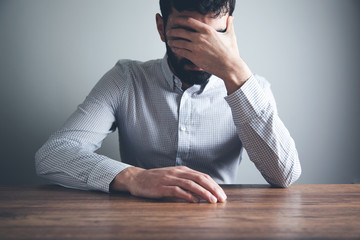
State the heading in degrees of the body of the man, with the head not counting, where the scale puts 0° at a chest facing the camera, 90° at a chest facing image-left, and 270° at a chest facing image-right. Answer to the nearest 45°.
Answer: approximately 0°
